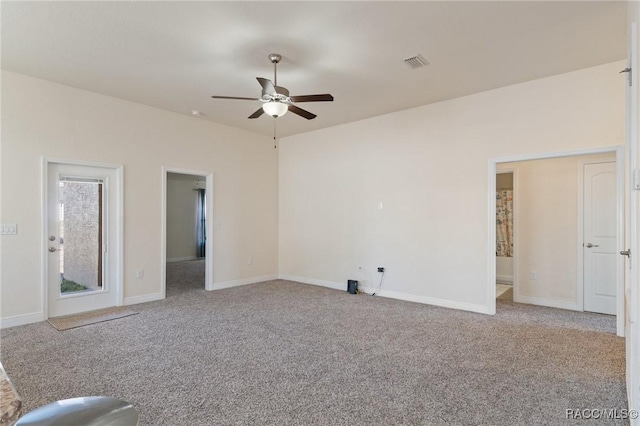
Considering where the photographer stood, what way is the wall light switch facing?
facing the viewer

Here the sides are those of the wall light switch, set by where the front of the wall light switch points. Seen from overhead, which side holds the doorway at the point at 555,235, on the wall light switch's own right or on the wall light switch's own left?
on the wall light switch's own left

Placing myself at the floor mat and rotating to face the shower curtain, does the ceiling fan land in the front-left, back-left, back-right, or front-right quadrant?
front-right

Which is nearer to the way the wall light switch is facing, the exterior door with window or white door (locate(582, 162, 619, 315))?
the white door

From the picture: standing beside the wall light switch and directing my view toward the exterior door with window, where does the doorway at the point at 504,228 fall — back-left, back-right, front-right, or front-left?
front-right

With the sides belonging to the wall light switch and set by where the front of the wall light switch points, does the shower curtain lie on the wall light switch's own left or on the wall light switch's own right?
on the wall light switch's own left

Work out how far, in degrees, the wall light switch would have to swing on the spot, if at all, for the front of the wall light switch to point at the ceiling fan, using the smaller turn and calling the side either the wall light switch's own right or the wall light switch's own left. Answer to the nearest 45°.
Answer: approximately 45° to the wall light switch's own left

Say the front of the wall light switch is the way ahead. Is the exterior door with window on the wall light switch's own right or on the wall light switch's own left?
on the wall light switch's own left

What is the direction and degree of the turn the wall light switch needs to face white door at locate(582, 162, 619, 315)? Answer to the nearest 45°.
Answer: approximately 45° to its left

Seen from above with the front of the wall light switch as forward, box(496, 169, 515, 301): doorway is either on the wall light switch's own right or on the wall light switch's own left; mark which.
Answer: on the wall light switch's own left
